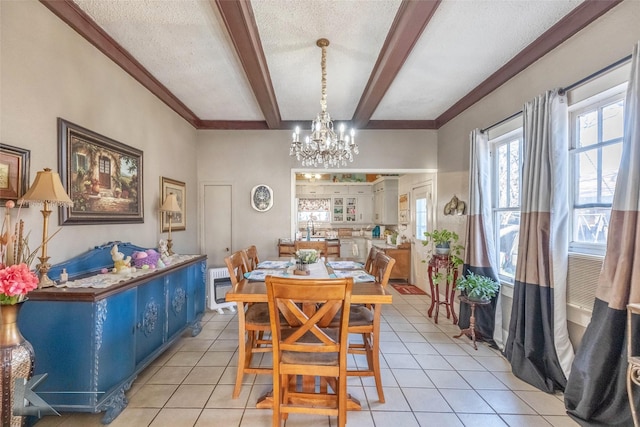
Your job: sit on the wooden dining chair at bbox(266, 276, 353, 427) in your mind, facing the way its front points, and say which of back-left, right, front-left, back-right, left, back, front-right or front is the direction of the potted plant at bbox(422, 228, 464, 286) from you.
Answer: front-right

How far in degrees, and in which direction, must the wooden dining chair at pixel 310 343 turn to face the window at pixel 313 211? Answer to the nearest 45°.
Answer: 0° — it already faces it

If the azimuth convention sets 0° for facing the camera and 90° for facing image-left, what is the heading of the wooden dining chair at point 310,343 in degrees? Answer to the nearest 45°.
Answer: approximately 180°

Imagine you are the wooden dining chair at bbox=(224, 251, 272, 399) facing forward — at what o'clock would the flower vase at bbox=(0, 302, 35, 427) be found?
The flower vase is roughly at 5 o'clock from the wooden dining chair.

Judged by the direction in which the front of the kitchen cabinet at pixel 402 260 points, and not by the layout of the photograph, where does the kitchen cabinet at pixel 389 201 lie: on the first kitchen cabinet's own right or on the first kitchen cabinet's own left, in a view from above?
on the first kitchen cabinet's own right

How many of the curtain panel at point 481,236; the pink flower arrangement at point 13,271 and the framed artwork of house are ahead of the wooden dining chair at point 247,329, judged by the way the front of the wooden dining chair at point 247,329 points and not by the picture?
1

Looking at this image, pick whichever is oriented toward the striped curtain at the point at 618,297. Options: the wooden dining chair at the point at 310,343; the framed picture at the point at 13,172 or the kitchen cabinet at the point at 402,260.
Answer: the framed picture

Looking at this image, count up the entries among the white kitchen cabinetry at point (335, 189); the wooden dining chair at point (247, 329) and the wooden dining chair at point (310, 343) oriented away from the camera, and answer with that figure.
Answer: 1

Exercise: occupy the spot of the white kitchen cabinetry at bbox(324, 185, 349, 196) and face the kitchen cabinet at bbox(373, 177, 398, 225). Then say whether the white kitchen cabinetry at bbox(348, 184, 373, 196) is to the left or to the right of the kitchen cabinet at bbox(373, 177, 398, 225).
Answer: left

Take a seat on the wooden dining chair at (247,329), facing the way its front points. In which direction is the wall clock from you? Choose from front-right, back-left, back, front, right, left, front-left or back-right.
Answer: left

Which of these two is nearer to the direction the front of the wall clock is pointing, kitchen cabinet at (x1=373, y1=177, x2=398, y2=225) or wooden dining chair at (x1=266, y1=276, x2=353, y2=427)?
the wooden dining chair

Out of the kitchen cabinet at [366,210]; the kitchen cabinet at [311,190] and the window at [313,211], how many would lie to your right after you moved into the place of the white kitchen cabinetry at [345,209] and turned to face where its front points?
2

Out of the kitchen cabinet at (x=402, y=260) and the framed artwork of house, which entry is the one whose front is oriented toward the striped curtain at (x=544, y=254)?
the framed artwork of house
